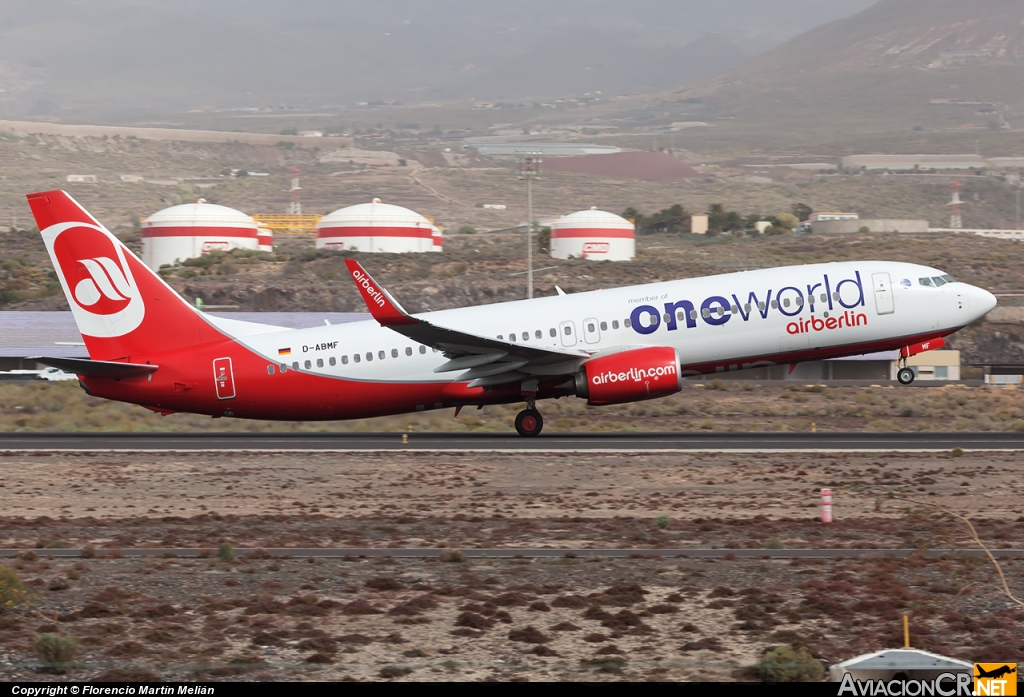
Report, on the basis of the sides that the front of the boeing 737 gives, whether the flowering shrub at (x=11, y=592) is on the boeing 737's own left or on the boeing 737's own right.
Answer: on the boeing 737's own right

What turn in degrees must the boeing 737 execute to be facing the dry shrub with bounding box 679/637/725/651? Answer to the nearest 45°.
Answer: approximately 90° to its right

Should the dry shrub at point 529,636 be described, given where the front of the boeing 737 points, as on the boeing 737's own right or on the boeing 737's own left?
on the boeing 737's own right

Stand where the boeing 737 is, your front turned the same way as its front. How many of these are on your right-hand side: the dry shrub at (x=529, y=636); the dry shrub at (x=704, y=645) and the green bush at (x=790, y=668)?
3

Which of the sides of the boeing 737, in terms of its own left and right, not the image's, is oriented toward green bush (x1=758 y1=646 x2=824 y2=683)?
right

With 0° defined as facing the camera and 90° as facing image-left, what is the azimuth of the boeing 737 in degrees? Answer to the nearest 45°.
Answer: approximately 270°
